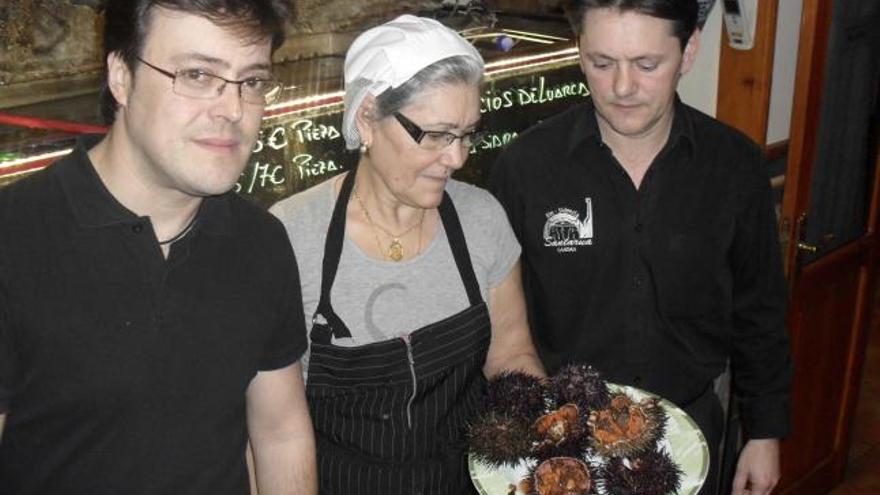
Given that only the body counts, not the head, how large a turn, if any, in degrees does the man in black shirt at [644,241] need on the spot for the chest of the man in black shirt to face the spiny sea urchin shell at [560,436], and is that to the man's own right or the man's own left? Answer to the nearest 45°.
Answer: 0° — they already face it

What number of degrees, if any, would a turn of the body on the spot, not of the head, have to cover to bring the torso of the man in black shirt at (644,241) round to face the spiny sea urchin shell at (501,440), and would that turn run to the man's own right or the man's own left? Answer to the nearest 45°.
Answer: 0° — they already face it

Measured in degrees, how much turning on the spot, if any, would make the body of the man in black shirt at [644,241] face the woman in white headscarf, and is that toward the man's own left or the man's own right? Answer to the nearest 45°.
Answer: approximately 45° to the man's own right

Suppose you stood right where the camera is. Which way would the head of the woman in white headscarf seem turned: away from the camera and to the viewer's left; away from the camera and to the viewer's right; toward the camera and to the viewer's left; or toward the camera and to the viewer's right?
toward the camera and to the viewer's right

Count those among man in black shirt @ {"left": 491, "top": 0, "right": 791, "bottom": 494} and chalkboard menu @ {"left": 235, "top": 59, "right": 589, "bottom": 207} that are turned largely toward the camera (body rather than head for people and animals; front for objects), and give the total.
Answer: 2

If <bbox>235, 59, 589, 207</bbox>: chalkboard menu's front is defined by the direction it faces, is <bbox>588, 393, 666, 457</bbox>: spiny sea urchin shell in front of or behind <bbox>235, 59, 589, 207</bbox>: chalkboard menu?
in front

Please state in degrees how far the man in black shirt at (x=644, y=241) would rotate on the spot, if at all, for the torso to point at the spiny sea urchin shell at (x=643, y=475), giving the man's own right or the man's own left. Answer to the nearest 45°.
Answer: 0° — they already face it

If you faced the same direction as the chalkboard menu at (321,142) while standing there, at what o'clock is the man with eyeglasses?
The man with eyeglasses is roughly at 12 o'clock from the chalkboard menu.

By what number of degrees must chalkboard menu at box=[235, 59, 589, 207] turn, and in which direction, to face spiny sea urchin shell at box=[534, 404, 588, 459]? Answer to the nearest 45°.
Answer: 0° — it already faces it

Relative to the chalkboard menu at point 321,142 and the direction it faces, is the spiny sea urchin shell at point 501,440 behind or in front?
in front

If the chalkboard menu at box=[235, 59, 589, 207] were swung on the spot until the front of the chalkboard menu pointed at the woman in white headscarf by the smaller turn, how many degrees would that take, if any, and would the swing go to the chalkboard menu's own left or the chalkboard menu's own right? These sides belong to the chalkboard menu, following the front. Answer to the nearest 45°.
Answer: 0° — it already faces them

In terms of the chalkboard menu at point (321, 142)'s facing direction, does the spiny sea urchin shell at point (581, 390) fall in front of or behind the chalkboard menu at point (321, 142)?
in front
